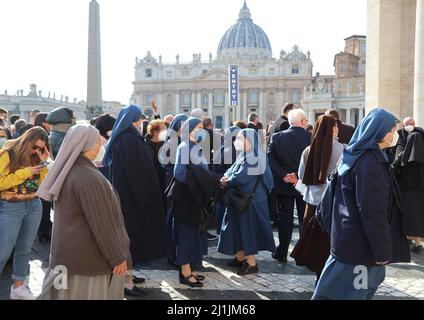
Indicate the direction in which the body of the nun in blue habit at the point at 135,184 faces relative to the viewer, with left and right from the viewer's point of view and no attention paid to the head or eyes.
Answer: facing to the right of the viewer

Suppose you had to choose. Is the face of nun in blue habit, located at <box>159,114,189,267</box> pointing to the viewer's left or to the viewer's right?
to the viewer's right

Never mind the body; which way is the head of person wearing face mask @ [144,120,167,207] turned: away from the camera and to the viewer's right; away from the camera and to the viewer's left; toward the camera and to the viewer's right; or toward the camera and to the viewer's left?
toward the camera and to the viewer's right
